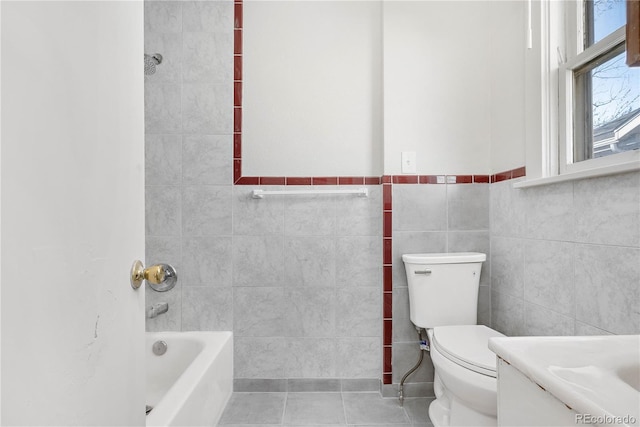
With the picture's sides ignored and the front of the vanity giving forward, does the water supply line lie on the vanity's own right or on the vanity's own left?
on the vanity's own right

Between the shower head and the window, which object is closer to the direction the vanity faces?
the shower head

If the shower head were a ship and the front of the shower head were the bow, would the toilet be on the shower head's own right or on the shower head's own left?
on the shower head's own left

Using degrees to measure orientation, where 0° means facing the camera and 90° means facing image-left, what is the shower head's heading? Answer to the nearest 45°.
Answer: approximately 45°

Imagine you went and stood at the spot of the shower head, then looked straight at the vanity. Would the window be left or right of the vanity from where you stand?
left

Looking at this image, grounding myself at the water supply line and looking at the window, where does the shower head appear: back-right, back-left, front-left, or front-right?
back-right

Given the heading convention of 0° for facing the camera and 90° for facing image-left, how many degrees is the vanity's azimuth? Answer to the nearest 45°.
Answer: approximately 45°

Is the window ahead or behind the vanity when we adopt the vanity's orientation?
behind
